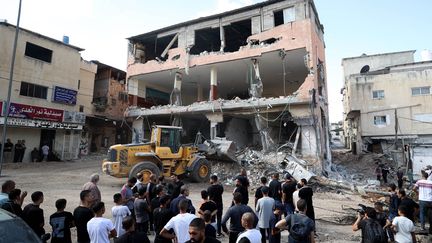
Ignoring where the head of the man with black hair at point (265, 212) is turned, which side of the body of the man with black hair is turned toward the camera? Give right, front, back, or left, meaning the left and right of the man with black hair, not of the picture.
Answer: back

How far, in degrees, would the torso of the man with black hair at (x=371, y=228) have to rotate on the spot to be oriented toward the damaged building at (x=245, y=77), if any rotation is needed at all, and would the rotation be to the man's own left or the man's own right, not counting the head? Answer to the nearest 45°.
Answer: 0° — they already face it

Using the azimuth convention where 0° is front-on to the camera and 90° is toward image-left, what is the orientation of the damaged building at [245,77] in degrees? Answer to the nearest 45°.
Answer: approximately 45°

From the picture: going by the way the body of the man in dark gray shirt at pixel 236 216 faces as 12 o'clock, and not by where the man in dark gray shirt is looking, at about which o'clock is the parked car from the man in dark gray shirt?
The parked car is roughly at 8 o'clock from the man in dark gray shirt.

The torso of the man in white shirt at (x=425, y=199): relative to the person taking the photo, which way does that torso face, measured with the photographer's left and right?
facing away from the viewer

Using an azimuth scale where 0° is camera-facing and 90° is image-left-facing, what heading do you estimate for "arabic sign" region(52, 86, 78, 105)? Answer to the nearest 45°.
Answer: approximately 315°

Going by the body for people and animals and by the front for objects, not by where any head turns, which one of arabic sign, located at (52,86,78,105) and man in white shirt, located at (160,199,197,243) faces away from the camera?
the man in white shirt

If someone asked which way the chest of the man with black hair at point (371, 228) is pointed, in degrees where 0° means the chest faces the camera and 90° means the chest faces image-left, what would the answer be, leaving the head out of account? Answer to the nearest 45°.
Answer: approximately 135°

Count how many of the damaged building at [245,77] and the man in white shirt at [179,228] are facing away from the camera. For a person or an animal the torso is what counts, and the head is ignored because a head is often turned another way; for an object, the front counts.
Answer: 1

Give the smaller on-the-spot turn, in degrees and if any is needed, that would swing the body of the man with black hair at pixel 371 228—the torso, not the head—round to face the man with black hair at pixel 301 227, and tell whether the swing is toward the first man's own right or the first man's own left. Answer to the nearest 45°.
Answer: approximately 90° to the first man's own left

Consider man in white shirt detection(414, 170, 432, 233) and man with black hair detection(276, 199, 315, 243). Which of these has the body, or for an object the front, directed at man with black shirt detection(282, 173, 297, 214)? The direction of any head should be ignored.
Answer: man with black hair detection(276, 199, 315, 243)
